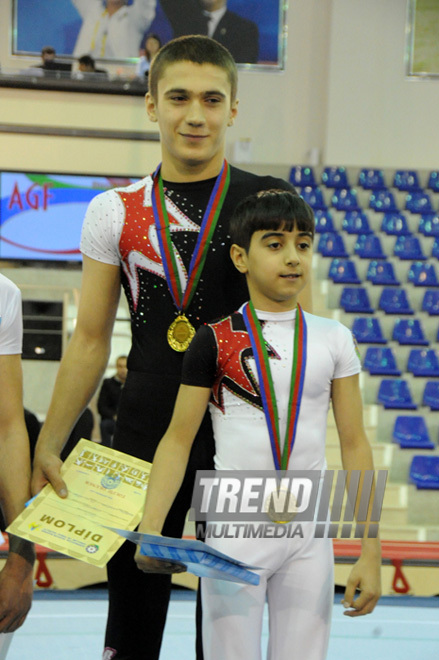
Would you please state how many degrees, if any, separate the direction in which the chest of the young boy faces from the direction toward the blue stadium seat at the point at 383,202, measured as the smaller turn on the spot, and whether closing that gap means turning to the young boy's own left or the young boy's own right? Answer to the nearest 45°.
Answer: approximately 180°

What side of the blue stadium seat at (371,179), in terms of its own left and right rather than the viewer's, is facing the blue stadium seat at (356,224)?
front

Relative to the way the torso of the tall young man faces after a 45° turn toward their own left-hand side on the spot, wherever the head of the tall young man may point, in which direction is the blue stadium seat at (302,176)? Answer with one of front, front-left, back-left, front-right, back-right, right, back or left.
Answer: back-left

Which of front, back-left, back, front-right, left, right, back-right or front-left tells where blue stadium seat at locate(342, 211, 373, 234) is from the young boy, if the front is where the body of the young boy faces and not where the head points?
back

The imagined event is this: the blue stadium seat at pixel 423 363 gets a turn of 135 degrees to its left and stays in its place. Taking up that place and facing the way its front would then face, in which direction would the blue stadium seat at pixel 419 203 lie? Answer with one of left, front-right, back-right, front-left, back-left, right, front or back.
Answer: front-left
